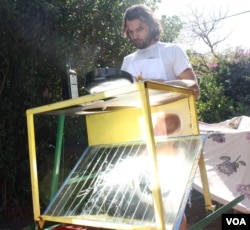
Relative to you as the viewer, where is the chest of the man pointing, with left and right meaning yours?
facing the viewer and to the left of the viewer
